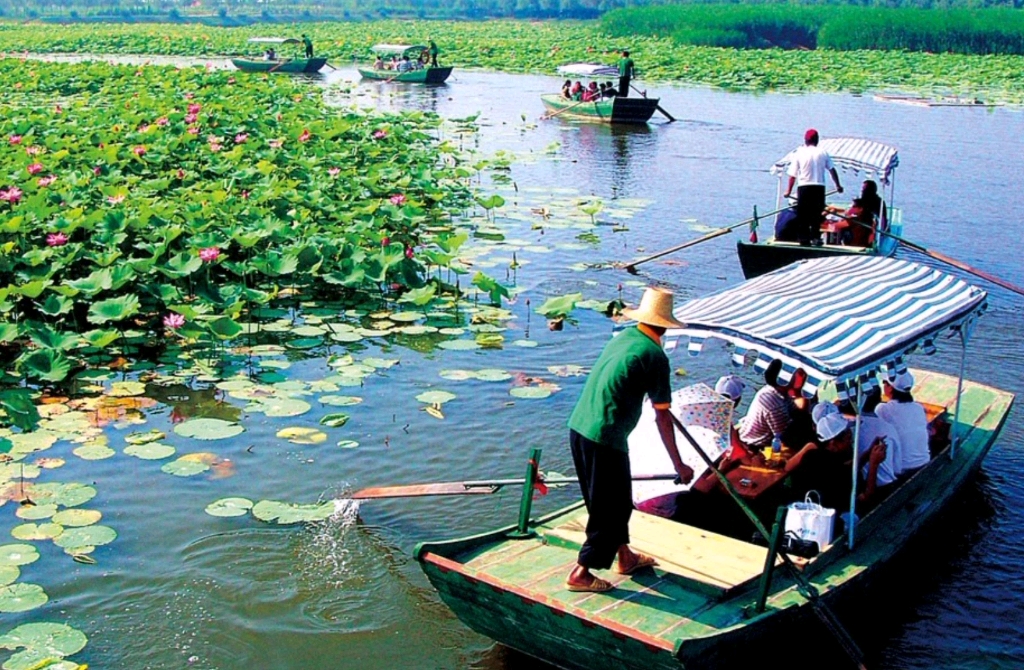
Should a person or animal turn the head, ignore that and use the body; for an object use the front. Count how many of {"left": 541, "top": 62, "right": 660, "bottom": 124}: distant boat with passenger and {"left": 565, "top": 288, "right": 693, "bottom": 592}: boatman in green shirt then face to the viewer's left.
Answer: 1

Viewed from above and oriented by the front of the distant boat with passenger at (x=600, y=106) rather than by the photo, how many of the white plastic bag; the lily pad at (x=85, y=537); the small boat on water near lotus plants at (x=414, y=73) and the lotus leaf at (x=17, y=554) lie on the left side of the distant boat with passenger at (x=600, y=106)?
3

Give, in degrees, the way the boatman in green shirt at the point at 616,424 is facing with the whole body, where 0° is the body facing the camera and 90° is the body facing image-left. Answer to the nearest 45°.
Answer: approximately 225°

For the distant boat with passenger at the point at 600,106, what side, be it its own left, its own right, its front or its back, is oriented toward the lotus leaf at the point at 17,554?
left

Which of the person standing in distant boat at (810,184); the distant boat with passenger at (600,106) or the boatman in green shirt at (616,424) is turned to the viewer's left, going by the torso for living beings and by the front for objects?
the distant boat with passenger

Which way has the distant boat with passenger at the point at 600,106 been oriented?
to the viewer's left

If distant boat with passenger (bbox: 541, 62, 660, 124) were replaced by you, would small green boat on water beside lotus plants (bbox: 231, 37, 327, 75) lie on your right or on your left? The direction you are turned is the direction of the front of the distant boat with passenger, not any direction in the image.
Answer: on your right

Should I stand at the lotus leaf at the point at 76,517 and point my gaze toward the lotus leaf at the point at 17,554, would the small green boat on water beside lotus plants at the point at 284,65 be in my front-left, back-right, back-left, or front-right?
back-right
